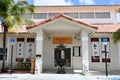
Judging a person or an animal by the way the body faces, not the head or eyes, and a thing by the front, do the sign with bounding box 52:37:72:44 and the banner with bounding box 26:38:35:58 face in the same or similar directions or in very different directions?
same or similar directions

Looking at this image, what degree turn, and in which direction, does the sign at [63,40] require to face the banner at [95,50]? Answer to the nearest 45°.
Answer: approximately 90° to its left

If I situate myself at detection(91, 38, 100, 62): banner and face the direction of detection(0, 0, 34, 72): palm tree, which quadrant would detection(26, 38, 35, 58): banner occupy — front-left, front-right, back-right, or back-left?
front-right

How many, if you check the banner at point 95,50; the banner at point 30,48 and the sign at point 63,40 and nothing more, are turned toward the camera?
3

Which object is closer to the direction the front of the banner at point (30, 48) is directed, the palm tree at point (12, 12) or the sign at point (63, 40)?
the palm tree

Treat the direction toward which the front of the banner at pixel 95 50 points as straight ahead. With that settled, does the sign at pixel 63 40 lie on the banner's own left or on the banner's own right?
on the banner's own right

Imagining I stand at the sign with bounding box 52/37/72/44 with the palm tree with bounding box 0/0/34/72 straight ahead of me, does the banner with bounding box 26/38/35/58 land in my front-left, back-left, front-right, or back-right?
front-right

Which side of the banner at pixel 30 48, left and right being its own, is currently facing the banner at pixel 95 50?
left

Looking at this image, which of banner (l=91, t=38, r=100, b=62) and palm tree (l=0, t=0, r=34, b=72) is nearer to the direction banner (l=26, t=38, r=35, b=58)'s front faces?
the palm tree

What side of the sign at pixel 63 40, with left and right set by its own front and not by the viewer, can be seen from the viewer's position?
front

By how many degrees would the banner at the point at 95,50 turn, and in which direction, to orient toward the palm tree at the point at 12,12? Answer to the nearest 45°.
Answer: approximately 45° to its right

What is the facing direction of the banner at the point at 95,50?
toward the camera

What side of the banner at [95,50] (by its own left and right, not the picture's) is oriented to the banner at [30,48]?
right

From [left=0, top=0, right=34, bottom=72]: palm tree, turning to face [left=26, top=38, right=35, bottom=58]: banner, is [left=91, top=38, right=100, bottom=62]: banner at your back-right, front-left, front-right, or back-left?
front-right
